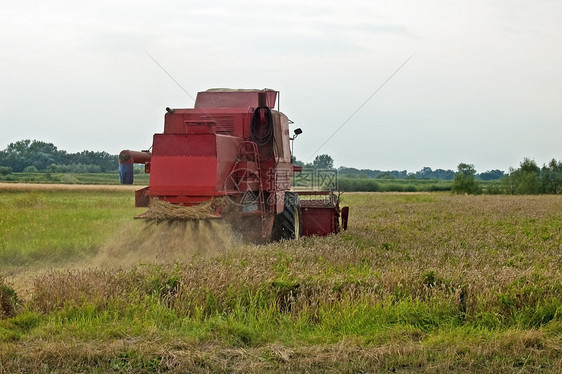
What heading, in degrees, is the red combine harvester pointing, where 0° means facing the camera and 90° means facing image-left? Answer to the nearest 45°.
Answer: approximately 225°

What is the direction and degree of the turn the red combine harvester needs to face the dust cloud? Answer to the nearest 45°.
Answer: approximately 180°
